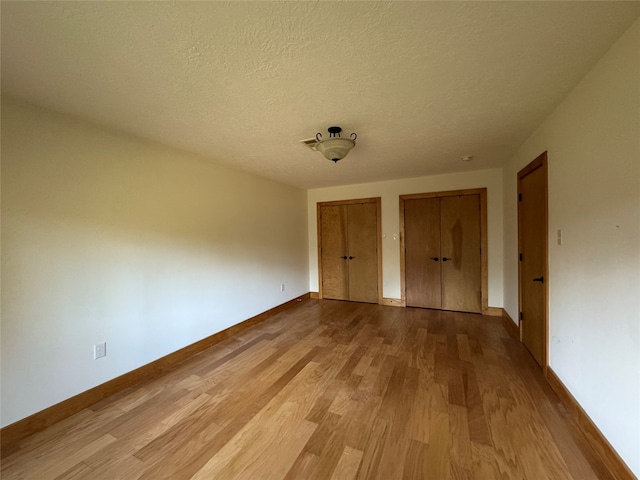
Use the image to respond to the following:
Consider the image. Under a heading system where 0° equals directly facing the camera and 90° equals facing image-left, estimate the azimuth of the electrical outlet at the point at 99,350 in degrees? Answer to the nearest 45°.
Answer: approximately 315°

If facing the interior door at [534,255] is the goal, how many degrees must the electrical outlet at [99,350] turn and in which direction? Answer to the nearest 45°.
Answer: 0° — it already faces it

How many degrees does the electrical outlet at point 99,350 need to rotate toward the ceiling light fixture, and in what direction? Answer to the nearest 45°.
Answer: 0° — it already faces it
